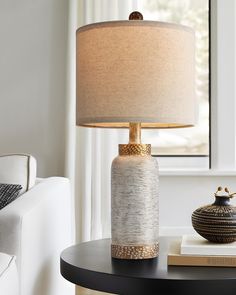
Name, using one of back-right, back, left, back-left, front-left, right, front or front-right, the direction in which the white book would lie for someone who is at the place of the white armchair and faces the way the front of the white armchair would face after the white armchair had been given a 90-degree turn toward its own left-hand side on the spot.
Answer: front
